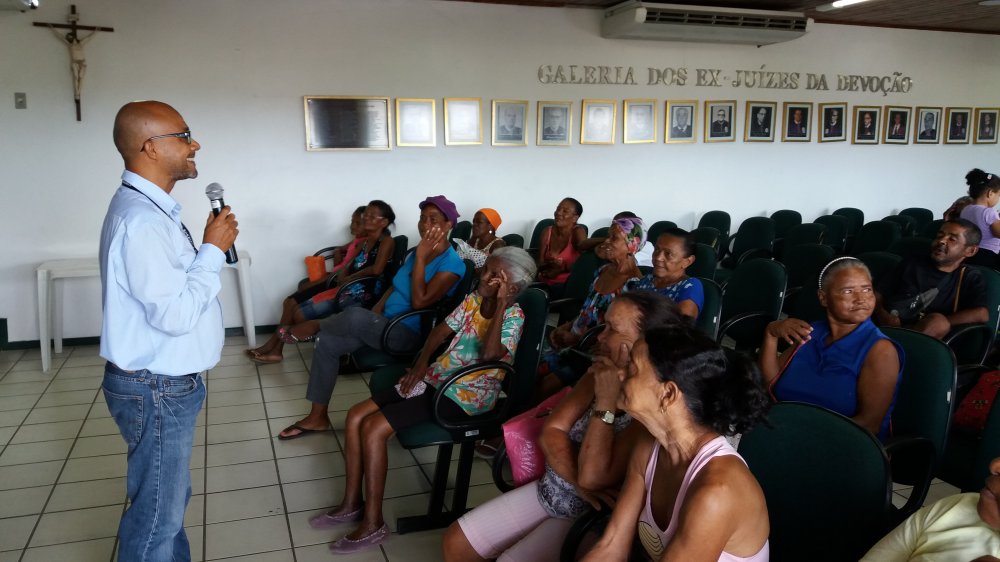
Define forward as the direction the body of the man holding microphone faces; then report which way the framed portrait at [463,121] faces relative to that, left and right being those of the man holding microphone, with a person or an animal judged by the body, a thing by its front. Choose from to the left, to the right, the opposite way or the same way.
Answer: to the right

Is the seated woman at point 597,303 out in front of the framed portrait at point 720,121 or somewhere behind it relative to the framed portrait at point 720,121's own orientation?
in front

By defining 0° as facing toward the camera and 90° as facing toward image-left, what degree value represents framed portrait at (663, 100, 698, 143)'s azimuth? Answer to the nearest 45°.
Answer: approximately 0°

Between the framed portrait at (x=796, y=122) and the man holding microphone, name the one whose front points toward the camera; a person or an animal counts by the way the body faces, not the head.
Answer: the framed portrait

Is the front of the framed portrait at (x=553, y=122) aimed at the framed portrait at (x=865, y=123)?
no

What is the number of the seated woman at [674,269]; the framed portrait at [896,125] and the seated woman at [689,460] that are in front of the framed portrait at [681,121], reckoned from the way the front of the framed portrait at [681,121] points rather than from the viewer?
2

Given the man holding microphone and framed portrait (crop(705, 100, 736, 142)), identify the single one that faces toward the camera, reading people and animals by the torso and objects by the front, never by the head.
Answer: the framed portrait

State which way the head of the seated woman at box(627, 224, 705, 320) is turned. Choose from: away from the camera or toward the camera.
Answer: toward the camera

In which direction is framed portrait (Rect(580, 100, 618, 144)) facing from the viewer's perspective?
toward the camera

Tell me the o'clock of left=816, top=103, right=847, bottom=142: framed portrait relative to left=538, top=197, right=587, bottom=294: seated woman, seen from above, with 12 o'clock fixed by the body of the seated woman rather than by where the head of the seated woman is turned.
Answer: The framed portrait is roughly at 6 o'clock from the seated woman.

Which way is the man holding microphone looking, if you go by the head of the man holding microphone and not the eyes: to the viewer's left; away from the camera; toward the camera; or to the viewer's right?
to the viewer's right

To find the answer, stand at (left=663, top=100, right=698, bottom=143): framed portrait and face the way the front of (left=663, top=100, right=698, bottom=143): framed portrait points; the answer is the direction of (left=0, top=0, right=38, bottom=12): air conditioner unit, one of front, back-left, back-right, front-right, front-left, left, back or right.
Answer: front-right

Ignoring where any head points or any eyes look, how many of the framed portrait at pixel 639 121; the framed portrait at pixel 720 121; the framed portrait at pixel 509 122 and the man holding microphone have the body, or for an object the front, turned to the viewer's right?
1

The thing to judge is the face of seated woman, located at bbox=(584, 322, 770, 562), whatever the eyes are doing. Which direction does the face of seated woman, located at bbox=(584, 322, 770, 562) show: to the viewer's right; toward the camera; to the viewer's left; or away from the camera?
to the viewer's left

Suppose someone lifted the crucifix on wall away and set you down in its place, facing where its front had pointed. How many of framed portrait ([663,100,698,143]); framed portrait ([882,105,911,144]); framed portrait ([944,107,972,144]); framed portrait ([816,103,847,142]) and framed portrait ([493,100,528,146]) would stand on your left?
5

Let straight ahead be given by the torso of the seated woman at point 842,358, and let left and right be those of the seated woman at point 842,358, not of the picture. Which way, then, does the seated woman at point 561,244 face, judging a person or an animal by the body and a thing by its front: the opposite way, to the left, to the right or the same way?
the same way

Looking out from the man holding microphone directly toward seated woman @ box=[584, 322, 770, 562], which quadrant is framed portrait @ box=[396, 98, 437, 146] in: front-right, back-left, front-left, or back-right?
back-left

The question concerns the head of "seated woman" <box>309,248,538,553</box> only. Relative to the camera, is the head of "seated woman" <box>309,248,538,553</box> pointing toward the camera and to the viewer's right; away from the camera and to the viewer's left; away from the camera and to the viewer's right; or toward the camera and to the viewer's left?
toward the camera and to the viewer's left

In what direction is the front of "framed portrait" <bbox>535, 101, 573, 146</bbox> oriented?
toward the camera
